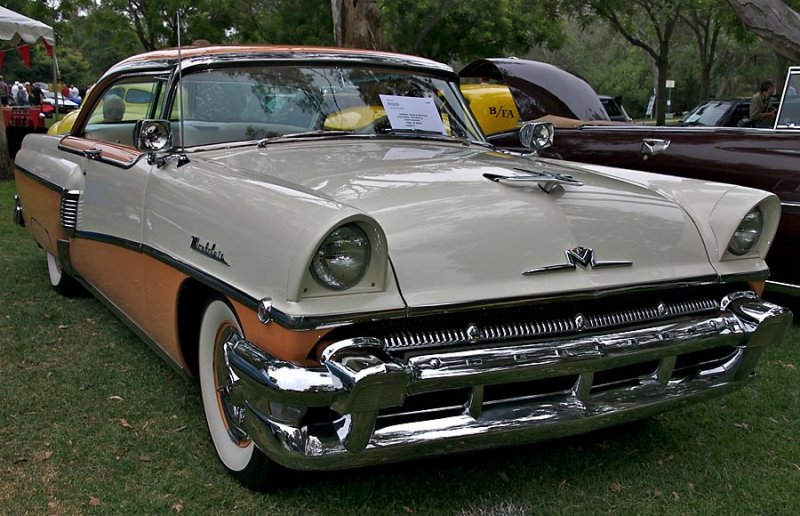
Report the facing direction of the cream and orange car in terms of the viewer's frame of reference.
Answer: facing the viewer and to the right of the viewer

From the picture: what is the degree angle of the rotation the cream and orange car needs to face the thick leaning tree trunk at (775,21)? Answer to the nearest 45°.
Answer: approximately 90° to its left

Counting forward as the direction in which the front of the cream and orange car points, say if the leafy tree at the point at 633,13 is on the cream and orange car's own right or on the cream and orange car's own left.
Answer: on the cream and orange car's own left

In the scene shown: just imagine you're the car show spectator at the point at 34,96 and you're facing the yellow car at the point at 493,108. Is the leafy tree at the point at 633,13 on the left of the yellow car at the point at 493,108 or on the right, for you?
left

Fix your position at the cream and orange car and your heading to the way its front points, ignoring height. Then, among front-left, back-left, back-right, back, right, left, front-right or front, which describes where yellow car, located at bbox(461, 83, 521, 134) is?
back-left

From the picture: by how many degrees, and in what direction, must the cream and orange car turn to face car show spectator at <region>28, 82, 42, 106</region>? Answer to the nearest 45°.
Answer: approximately 180°

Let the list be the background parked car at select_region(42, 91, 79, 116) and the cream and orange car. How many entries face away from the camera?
0
